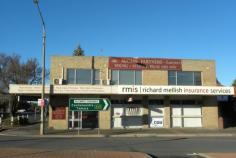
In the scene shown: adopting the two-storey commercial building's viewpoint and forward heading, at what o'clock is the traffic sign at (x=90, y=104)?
The traffic sign is roughly at 1 o'clock from the two-storey commercial building.

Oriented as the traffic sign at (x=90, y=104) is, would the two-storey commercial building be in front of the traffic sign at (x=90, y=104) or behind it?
behind

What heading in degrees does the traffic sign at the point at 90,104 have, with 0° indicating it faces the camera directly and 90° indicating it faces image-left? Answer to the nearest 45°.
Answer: approximately 0°

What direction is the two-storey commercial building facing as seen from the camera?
toward the camera

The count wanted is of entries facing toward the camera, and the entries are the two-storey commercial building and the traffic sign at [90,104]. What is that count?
2

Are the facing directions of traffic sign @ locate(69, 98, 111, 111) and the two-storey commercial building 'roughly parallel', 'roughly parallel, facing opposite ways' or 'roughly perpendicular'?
roughly parallel
